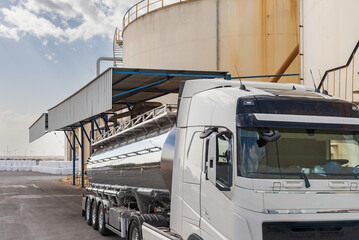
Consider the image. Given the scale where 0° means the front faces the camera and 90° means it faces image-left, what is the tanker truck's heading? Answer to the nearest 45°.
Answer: approximately 315°

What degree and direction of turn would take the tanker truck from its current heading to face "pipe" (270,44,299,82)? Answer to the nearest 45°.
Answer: approximately 135° to its left

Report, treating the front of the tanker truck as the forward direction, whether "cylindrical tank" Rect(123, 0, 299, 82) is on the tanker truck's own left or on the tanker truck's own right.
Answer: on the tanker truck's own left
